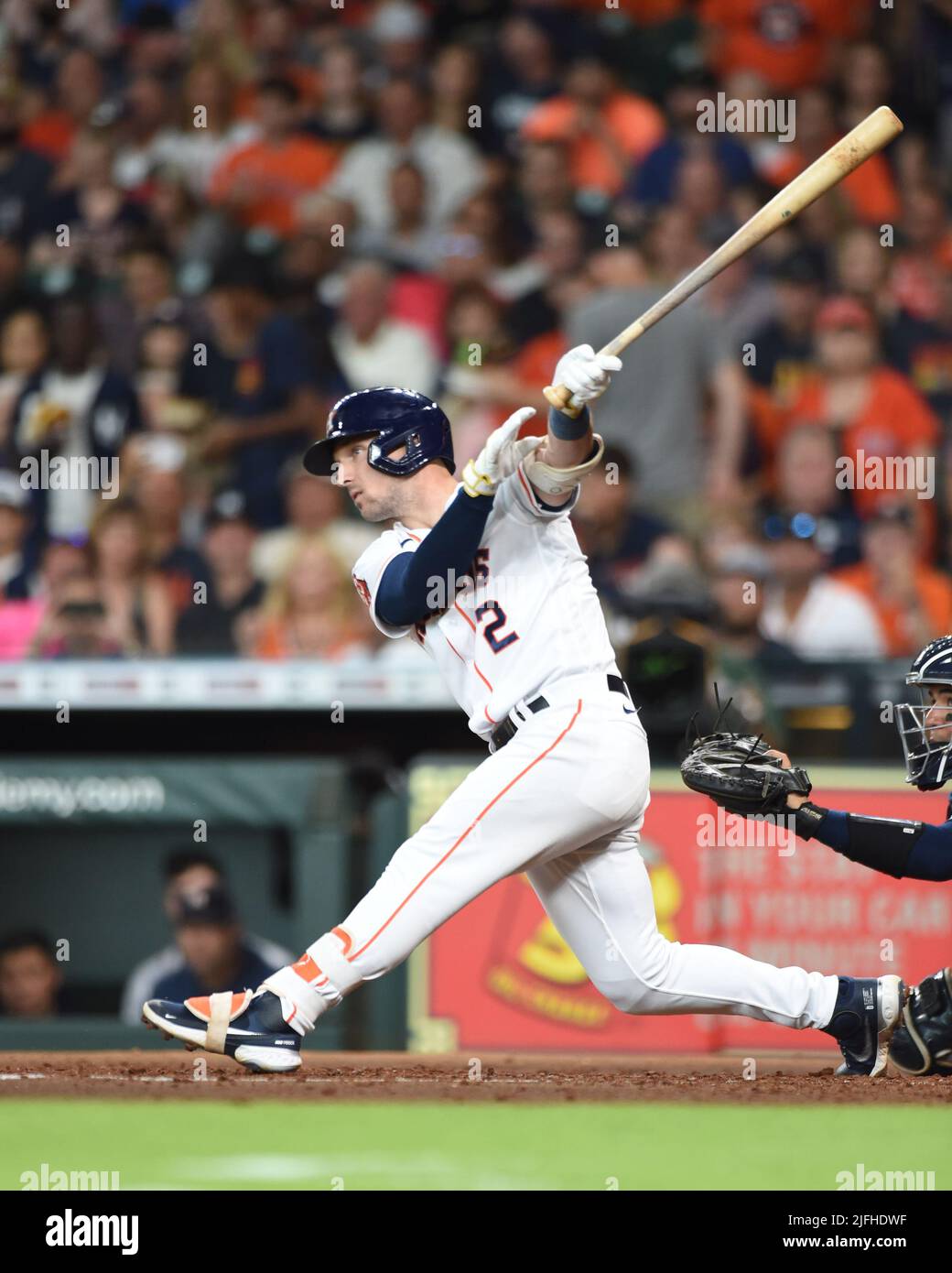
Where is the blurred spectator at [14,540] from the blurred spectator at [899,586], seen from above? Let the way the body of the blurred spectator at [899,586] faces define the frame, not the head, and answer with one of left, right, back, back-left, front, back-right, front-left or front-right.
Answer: right

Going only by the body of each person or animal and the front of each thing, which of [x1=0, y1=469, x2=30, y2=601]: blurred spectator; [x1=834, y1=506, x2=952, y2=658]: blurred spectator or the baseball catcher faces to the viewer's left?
the baseball catcher

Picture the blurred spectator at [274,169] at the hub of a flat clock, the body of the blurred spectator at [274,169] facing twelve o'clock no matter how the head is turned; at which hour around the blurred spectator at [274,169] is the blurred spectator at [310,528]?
the blurred spectator at [310,528] is roughly at 12 o'clock from the blurred spectator at [274,169].

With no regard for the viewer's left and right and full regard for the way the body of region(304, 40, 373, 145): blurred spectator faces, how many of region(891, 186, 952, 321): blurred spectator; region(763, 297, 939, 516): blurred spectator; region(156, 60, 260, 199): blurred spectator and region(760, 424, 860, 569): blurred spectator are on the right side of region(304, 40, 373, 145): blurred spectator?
1

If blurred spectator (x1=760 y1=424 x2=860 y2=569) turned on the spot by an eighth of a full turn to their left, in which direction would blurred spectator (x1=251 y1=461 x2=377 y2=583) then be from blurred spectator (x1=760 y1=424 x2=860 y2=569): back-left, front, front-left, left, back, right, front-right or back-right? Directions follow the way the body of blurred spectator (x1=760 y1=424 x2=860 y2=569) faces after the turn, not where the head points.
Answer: back-right

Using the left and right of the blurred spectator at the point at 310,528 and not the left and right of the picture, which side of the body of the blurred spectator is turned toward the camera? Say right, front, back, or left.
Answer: front

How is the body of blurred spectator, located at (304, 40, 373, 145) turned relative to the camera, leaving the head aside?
toward the camera

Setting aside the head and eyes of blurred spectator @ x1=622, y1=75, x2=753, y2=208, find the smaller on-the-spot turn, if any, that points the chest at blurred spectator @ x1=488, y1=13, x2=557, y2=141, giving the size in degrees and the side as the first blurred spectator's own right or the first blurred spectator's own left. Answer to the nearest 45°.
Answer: approximately 135° to the first blurred spectator's own right

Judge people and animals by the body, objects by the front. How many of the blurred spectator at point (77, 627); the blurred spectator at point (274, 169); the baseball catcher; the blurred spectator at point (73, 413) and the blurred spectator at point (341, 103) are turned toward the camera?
4

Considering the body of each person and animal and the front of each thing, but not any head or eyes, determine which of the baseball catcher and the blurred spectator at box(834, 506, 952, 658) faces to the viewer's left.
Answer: the baseball catcher

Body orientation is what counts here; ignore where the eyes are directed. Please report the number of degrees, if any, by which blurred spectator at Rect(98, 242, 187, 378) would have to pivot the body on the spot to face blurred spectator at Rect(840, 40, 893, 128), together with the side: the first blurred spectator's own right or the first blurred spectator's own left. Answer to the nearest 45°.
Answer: approximately 90° to the first blurred spectator's own left

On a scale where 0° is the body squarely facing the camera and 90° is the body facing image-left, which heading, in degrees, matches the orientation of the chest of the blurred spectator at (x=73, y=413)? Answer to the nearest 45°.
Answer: approximately 0°

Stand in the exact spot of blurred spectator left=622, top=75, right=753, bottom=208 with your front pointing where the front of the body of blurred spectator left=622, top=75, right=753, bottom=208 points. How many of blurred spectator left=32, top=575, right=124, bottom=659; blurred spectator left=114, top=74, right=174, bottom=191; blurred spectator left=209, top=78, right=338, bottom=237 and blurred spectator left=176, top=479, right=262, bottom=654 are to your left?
0

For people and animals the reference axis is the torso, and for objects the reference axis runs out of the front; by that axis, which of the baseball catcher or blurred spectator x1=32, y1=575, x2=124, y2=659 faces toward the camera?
the blurred spectator

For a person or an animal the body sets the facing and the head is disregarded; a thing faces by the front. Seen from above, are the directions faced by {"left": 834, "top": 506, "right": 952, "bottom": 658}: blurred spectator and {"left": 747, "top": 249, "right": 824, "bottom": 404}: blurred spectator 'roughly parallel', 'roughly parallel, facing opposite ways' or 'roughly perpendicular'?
roughly parallel

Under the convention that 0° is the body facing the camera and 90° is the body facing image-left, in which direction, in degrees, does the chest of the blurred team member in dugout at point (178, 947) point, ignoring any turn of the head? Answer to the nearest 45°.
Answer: approximately 0°

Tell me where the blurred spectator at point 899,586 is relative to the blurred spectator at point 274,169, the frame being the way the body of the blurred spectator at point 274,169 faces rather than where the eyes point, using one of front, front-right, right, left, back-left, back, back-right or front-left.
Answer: front-left

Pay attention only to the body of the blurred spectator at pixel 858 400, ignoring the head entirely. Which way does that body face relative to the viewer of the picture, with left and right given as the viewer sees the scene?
facing the viewer
